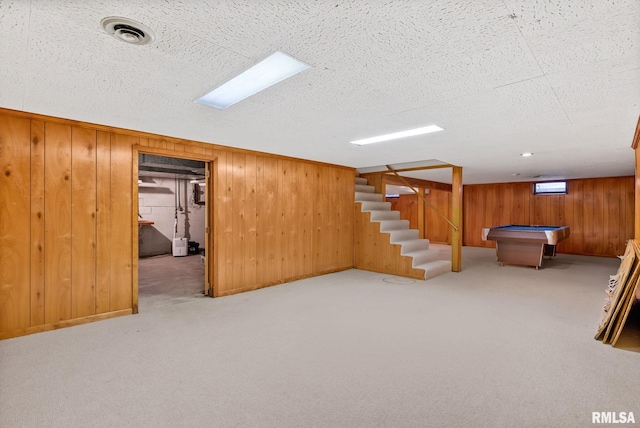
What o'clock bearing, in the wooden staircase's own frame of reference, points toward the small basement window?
The small basement window is roughly at 9 o'clock from the wooden staircase.

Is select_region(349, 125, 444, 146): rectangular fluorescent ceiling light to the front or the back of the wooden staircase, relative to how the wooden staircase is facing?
to the front

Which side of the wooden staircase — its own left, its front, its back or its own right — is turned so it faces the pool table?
left

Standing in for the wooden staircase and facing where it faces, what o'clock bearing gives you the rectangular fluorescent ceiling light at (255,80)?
The rectangular fluorescent ceiling light is roughly at 2 o'clock from the wooden staircase.

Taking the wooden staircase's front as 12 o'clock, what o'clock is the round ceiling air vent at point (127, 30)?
The round ceiling air vent is roughly at 2 o'clock from the wooden staircase.

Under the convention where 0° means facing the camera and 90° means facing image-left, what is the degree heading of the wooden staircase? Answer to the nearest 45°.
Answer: approximately 315°
